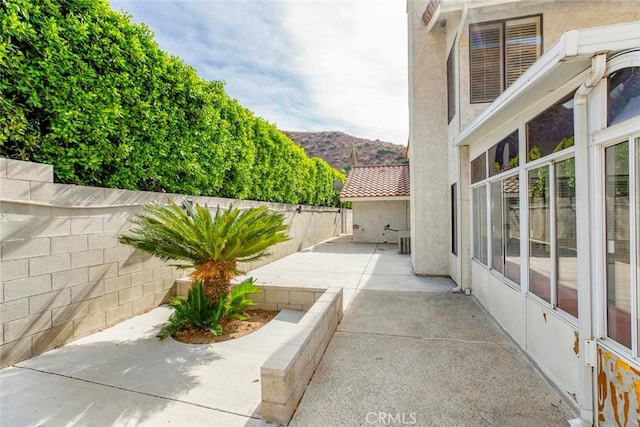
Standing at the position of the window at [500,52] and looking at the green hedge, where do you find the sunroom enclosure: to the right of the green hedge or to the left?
left

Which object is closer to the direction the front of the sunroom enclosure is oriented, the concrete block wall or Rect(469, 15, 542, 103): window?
the concrete block wall

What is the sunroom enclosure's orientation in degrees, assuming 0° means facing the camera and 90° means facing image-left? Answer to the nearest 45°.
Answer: approximately 45°

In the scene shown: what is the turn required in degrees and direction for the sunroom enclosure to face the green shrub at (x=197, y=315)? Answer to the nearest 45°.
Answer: approximately 45° to its right

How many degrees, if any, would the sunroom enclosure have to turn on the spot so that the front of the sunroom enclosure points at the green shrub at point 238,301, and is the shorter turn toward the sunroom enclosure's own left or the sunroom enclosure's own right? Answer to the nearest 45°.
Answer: approximately 45° to the sunroom enclosure's own right

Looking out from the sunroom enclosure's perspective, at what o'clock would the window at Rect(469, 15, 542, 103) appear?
The window is roughly at 4 o'clock from the sunroom enclosure.

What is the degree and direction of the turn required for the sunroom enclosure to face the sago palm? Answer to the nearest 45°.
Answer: approximately 45° to its right

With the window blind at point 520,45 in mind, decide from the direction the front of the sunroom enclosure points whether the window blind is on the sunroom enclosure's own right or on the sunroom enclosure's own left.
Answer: on the sunroom enclosure's own right
